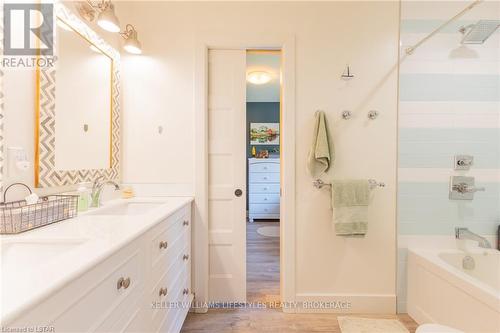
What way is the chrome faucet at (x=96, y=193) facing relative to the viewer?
to the viewer's right

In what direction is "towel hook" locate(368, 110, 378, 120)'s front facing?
toward the camera

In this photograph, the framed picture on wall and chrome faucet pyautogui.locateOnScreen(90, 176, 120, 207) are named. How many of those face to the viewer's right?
1

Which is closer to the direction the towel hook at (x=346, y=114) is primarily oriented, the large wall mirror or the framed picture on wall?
the large wall mirror

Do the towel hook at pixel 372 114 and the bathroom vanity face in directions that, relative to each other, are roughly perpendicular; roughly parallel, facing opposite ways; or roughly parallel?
roughly perpendicular

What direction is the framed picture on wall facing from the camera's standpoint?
toward the camera

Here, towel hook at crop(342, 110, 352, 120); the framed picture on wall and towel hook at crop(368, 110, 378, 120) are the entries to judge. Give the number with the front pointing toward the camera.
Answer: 3

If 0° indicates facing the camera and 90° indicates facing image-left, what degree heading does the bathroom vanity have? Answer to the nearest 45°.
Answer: approximately 315°

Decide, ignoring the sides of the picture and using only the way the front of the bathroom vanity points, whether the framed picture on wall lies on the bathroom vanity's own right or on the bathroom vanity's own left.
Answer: on the bathroom vanity's own left

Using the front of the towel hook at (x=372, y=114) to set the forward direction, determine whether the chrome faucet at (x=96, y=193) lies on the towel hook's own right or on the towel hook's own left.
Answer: on the towel hook's own right

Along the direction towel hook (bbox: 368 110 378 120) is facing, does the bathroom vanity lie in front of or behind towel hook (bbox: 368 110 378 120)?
in front

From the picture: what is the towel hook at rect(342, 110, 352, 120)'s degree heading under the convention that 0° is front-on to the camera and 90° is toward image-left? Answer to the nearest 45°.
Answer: approximately 0°

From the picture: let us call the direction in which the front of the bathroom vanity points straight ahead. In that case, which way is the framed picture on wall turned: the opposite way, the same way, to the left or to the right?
to the right
